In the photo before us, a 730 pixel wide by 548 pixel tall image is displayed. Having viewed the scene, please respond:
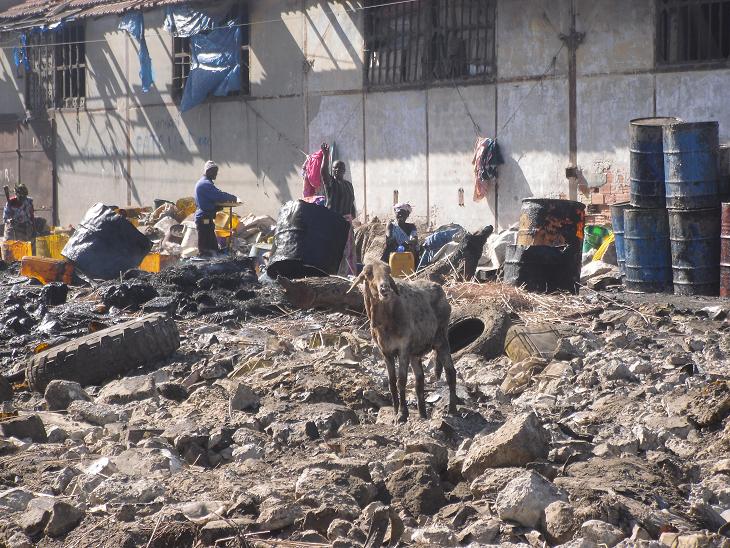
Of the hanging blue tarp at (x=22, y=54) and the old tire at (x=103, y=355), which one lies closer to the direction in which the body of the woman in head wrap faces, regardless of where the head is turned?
the old tire

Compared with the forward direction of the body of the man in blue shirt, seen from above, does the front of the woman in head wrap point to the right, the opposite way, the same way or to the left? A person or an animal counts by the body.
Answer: to the right

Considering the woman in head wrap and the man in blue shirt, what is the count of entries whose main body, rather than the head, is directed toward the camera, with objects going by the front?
1

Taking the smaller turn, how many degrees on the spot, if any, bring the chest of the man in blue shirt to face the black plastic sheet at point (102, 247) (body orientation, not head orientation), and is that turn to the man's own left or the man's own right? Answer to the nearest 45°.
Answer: approximately 180°

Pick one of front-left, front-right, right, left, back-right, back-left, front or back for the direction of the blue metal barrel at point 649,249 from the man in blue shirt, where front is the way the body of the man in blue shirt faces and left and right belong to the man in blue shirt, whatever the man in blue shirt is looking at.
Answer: front-right

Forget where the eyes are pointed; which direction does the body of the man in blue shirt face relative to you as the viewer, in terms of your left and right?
facing to the right of the viewer

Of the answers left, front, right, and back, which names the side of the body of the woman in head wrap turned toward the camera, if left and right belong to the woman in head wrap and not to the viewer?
front

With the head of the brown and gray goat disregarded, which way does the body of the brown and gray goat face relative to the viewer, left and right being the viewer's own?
facing the viewer and to the left of the viewer

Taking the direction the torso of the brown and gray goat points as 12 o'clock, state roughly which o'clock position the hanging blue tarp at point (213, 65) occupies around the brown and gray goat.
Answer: The hanging blue tarp is roughly at 4 o'clock from the brown and gray goat.

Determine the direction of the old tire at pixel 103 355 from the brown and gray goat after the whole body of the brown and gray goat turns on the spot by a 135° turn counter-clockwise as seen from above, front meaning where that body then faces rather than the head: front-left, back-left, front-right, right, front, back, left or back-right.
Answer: back-left

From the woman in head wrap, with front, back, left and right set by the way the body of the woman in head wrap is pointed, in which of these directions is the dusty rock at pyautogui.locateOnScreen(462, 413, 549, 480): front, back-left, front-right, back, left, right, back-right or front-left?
front

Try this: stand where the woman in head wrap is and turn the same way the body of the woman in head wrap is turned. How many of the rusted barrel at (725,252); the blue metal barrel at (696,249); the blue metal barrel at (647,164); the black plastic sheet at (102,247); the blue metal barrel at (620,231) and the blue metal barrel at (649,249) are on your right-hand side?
1
